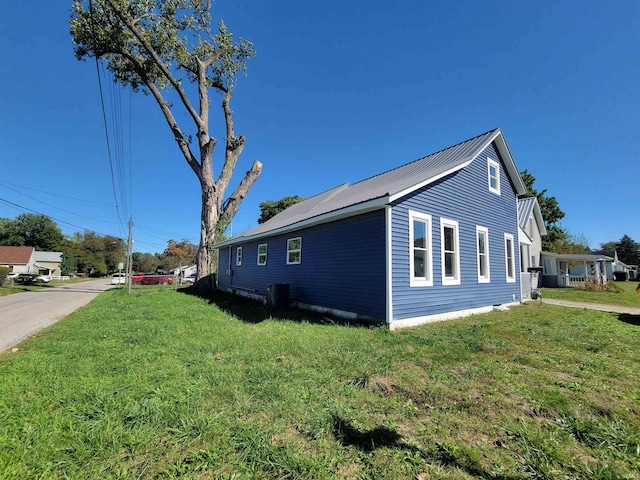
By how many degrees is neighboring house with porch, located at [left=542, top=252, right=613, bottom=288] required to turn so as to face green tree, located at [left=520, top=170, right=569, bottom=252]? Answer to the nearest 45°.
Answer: approximately 135° to its left

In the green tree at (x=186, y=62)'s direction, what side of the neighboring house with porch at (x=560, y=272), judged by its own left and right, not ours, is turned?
right

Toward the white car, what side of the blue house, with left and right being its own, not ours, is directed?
back

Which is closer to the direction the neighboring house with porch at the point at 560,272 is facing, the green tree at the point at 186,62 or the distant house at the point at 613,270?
the green tree

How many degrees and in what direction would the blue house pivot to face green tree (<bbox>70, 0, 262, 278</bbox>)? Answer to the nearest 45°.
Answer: approximately 180°

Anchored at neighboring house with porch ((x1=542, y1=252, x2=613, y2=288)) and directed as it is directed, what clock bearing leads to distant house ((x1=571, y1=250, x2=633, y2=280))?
The distant house is roughly at 8 o'clock from the neighboring house with porch.

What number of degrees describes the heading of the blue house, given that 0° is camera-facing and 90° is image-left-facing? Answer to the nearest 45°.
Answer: approximately 315°

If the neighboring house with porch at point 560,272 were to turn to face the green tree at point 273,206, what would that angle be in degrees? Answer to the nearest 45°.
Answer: approximately 135° to its right
